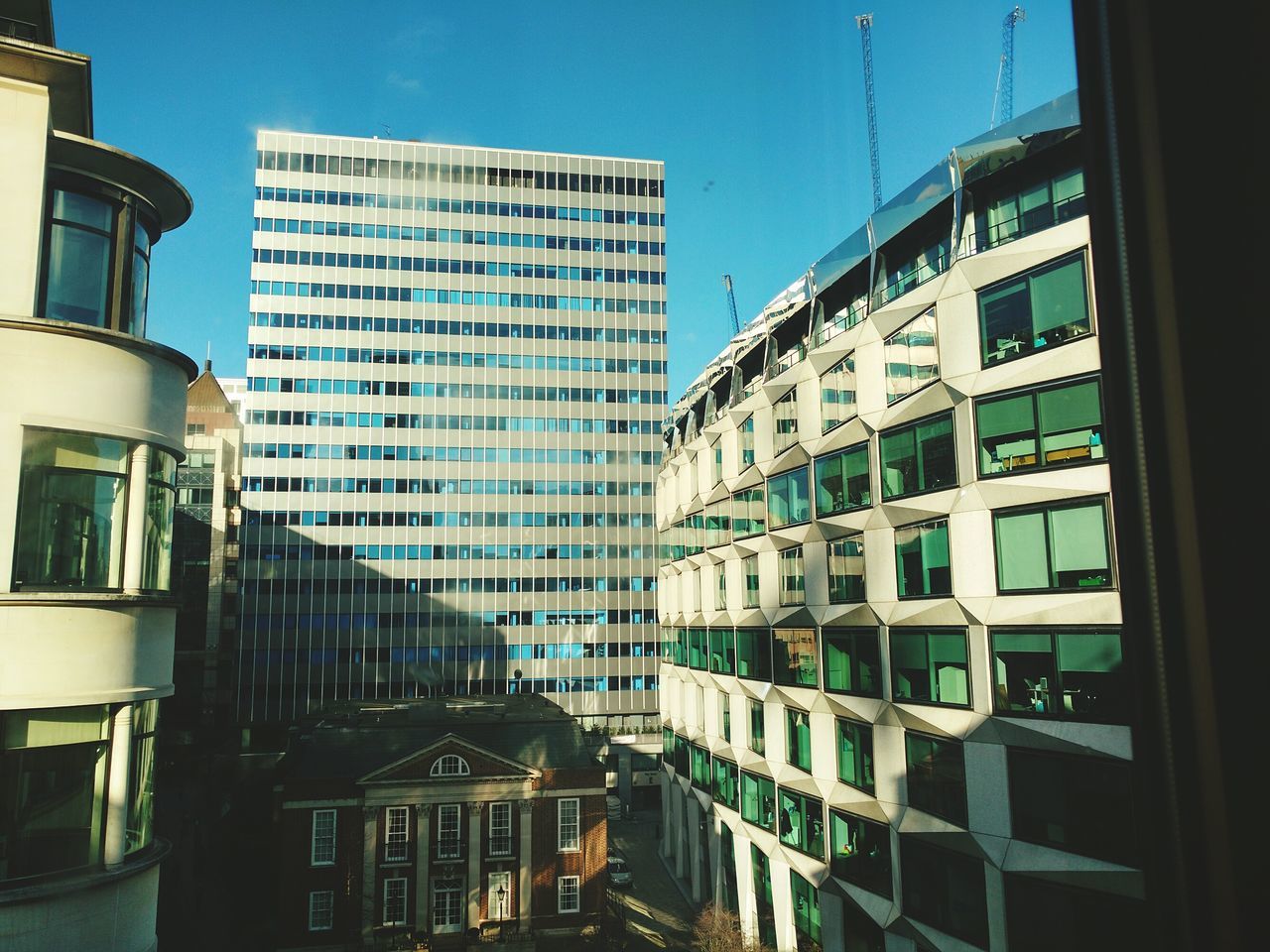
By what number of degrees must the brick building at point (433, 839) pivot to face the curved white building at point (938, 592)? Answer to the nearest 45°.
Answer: approximately 45° to its left

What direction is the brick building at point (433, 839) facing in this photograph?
toward the camera

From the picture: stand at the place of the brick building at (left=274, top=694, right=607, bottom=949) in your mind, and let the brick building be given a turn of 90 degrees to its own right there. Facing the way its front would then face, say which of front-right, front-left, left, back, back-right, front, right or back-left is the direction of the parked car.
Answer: back-right

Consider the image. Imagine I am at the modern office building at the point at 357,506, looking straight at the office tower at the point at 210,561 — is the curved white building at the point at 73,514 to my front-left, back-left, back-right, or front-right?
front-left

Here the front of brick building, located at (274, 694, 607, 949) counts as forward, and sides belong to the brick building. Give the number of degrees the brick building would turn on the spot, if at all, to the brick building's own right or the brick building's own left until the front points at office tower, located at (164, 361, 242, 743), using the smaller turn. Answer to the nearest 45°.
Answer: approximately 135° to the brick building's own right

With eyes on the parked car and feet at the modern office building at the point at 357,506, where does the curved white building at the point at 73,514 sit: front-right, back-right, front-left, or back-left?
front-right

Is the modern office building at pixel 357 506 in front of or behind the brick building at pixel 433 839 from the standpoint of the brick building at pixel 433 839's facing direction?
behind

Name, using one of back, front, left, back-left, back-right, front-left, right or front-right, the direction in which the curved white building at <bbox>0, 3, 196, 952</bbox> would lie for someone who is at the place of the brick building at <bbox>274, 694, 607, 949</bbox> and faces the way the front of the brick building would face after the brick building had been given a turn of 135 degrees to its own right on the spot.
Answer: back-left
